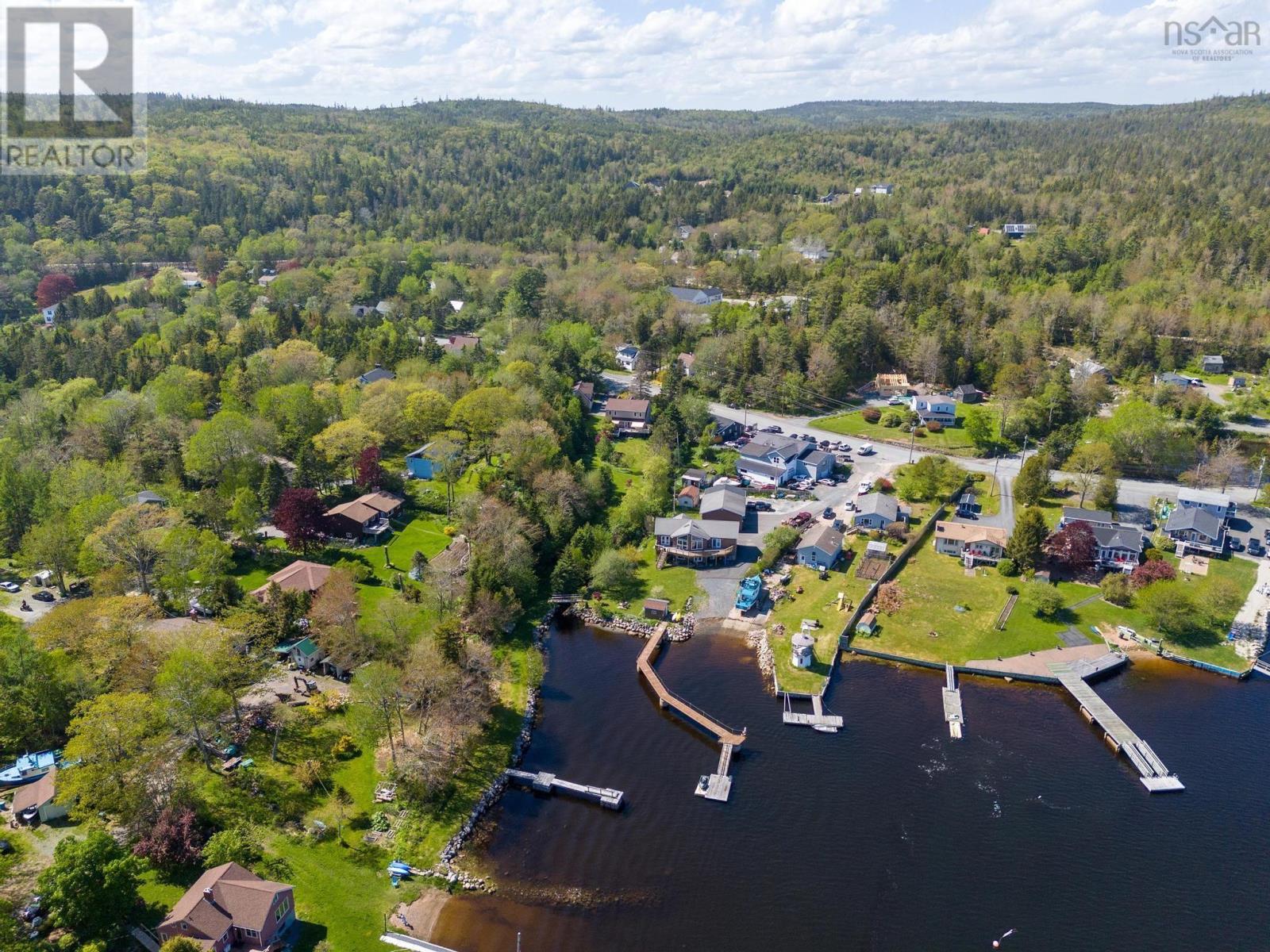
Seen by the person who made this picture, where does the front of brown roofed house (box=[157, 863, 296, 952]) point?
facing the viewer and to the right of the viewer

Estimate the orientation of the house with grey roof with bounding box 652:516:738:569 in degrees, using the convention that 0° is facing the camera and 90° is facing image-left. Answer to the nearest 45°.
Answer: approximately 0°

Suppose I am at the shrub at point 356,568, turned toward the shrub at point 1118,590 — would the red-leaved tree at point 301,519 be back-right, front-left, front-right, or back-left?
back-left

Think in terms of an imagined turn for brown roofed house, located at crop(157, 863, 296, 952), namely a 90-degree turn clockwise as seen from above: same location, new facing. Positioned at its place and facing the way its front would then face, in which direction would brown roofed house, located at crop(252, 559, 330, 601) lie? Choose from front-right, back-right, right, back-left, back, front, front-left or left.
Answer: back-right

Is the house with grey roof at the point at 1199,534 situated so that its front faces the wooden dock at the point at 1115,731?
yes

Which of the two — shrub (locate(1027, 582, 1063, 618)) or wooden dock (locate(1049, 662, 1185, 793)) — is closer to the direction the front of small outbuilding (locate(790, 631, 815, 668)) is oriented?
the wooden dock

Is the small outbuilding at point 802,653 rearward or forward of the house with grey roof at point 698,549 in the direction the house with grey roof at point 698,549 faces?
forward
